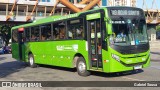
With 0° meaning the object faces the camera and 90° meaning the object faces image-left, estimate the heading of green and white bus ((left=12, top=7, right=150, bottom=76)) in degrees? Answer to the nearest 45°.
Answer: approximately 315°
